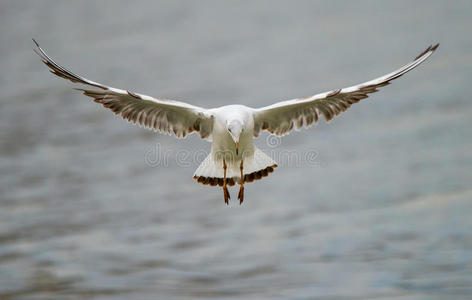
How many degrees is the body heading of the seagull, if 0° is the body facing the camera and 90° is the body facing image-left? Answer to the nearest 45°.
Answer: approximately 0°
